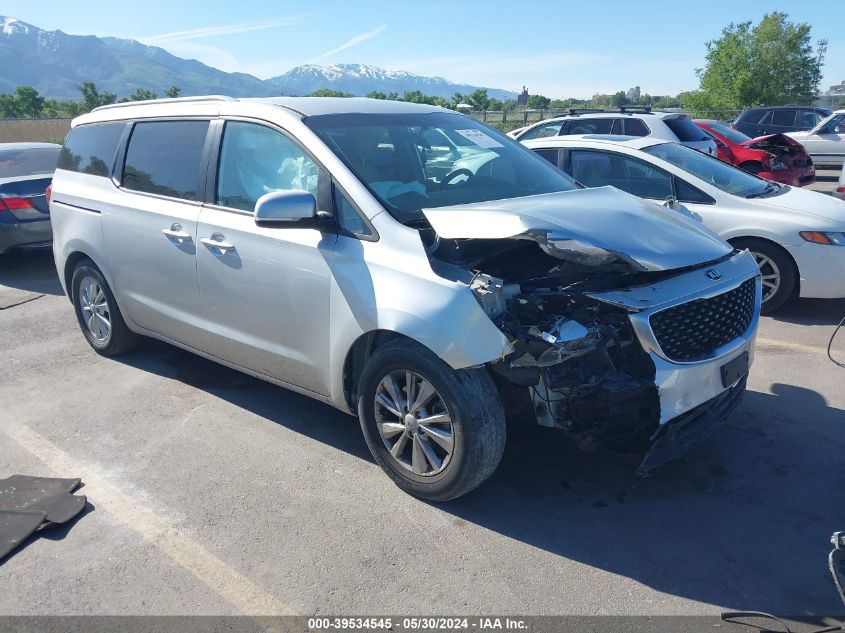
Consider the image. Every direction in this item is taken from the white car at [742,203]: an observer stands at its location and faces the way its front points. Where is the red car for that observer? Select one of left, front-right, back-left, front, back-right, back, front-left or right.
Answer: back-left

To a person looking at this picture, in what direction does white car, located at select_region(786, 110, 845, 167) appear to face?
facing to the left of the viewer

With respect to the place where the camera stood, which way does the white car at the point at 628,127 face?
facing away from the viewer and to the left of the viewer

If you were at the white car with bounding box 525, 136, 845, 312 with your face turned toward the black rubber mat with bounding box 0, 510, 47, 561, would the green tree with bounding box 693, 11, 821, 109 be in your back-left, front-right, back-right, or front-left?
back-right

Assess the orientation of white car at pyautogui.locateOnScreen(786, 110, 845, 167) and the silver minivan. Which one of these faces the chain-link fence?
the white car

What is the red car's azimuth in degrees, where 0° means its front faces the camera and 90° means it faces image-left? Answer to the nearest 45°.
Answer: approximately 315°

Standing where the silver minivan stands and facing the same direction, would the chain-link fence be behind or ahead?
behind

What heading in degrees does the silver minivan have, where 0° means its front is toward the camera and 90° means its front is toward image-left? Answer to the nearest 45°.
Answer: approximately 315°

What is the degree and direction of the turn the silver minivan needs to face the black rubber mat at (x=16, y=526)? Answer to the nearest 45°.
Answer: approximately 135° to its right

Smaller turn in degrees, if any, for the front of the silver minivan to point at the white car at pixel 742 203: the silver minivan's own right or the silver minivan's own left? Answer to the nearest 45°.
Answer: approximately 90° to the silver minivan's own left

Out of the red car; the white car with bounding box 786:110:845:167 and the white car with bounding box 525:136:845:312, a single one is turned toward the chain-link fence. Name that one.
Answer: the white car with bounding box 786:110:845:167

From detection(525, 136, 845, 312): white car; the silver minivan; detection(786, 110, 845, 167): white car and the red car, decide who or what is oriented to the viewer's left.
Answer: detection(786, 110, 845, 167): white car

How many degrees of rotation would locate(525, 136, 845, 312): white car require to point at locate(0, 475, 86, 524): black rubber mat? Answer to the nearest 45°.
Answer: approximately 90° to its right
